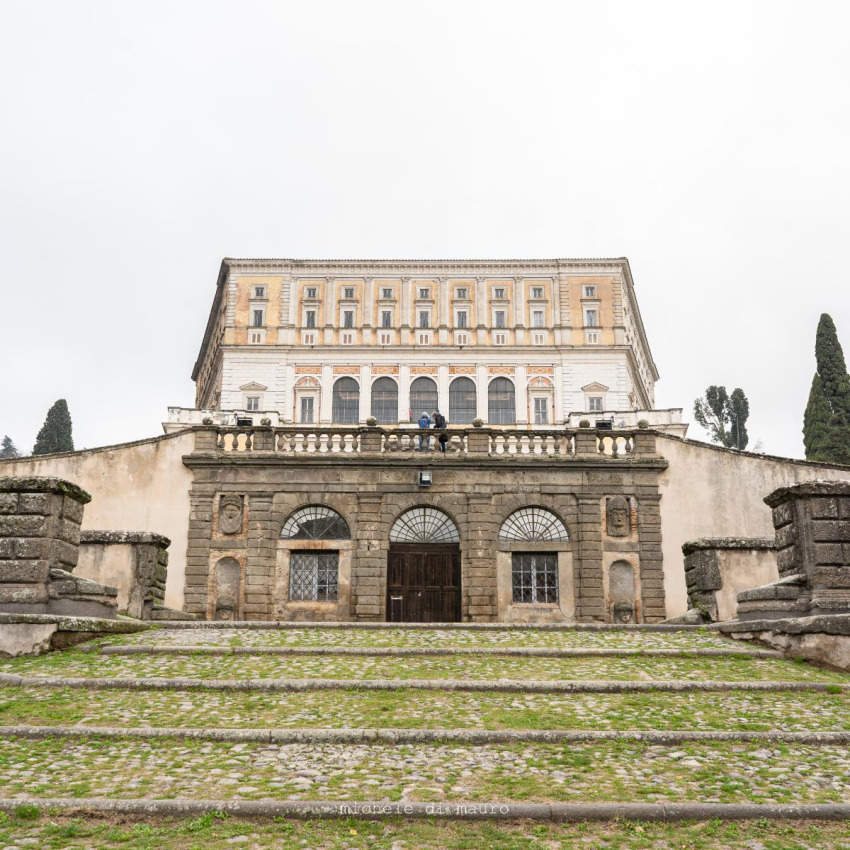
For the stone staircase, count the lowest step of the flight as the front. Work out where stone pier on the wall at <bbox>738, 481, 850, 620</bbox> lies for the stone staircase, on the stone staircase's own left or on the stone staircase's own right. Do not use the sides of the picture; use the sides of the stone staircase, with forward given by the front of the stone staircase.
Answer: on the stone staircase's own left

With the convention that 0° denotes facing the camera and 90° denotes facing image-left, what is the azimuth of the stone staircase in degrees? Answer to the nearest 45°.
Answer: approximately 0°
